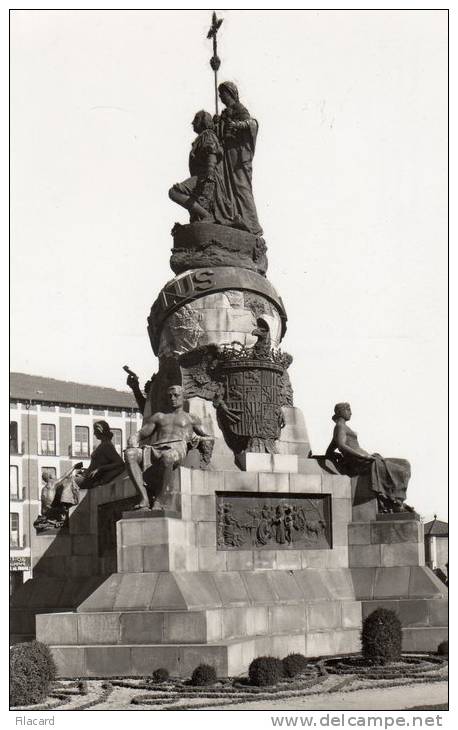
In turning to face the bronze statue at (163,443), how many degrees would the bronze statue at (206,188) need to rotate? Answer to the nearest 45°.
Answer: approximately 90° to its left

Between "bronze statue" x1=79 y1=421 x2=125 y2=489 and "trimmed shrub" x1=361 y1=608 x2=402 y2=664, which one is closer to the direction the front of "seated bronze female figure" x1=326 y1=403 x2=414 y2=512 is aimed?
the trimmed shrub

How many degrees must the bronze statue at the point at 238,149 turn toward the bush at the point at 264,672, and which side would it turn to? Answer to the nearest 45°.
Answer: approximately 45° to its left

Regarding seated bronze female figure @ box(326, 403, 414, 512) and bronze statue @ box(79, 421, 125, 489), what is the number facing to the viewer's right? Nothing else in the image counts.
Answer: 1

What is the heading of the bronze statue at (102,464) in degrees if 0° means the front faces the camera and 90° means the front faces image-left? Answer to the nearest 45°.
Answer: approximately 90°

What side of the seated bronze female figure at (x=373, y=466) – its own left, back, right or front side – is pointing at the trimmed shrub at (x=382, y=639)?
right

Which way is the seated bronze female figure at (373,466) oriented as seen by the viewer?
to the viewer's right

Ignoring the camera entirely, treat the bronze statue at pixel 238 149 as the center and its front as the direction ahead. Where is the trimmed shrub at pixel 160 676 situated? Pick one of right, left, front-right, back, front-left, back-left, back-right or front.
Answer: front-left

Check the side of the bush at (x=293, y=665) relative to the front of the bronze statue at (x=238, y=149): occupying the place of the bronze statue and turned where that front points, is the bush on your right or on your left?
on your left

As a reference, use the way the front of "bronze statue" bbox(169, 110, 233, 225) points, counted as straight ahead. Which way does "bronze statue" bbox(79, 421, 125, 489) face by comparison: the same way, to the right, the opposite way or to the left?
the same way

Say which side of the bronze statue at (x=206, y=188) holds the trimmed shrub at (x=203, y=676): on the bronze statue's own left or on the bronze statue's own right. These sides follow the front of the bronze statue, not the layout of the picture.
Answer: on the bronze statue's own left

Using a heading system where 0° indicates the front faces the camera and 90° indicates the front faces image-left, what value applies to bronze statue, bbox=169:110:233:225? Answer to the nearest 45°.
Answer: approximately 90°

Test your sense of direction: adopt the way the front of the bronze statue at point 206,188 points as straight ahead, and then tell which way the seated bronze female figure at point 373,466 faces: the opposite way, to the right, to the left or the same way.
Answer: the opposite way

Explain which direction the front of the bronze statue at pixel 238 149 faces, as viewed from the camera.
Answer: facing the viewer and to the left of the viewer

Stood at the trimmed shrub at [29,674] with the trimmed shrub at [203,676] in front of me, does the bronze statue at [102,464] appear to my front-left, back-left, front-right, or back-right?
front-left
